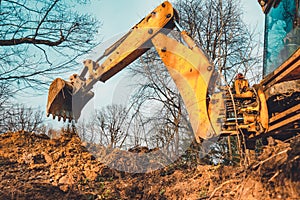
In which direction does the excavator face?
to the viewer's left
